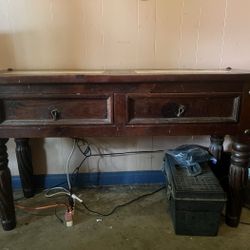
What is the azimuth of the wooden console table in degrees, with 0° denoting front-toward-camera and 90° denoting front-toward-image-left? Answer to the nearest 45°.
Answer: approximately 0°
